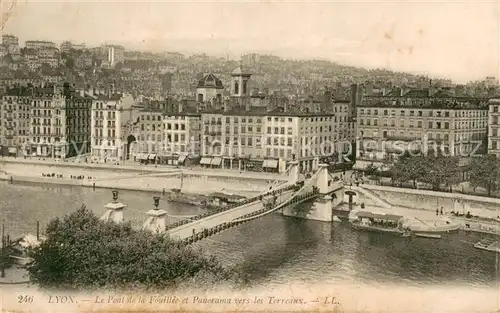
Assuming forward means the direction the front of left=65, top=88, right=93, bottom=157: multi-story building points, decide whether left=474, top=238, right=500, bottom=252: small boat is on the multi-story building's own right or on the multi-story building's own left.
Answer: on the multi-story building's own left

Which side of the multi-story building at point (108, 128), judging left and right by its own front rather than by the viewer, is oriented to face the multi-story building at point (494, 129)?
left

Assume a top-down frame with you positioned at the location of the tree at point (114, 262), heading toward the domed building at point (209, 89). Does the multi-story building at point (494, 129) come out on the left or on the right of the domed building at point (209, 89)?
right

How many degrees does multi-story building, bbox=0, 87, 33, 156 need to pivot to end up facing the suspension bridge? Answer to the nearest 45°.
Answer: approximately 90° to its left

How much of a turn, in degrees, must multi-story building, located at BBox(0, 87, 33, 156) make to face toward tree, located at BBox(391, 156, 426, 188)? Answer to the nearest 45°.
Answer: approximately 90° to its left

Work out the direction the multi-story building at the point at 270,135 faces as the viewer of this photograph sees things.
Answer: facing the viewer

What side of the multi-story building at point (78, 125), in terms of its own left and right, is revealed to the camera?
front

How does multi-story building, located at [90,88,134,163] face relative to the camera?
toward the camera

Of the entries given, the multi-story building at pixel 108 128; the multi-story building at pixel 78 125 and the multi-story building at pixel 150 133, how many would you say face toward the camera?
3

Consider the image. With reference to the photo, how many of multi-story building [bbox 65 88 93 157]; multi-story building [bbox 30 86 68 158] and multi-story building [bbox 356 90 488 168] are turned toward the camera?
3

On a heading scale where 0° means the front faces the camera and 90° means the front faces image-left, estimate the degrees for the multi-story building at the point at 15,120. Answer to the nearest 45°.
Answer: approximately 0°
